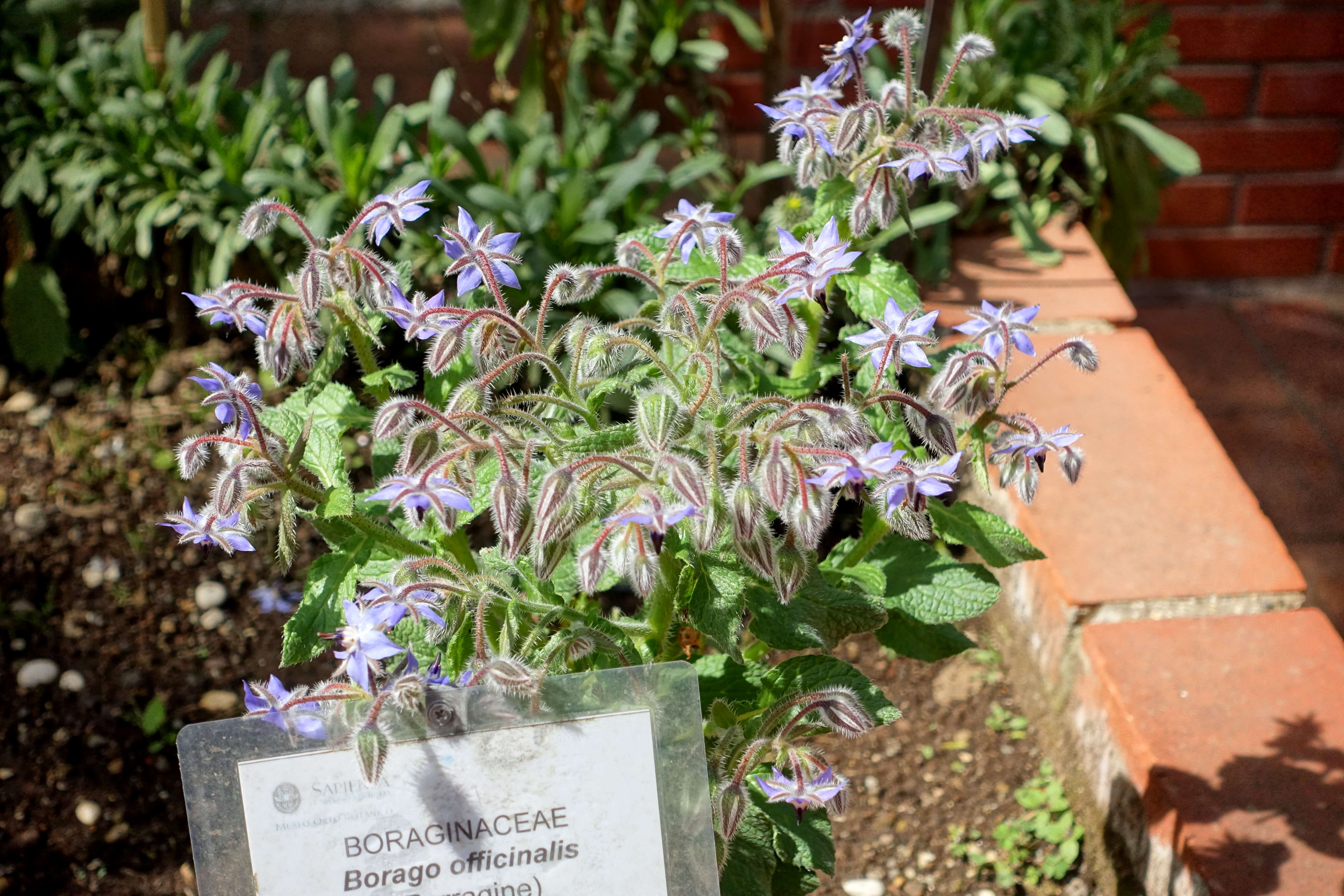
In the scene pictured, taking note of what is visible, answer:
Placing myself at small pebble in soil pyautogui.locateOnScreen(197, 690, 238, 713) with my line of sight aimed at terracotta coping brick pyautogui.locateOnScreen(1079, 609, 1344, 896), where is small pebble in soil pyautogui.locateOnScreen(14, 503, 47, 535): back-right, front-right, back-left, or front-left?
back-left

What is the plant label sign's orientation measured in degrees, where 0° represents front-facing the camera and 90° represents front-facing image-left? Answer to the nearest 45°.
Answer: approximately 0°

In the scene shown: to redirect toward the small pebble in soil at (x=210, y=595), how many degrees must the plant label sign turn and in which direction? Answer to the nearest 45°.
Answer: approximately 180°

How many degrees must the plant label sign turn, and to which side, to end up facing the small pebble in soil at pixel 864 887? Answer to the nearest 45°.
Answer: approximately 135° to its left

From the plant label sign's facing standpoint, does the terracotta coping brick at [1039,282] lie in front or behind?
behind

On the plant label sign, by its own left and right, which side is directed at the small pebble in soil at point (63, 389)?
back

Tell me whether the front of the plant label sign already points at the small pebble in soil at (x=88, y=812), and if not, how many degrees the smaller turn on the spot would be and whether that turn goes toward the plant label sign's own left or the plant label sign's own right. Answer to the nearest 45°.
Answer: approximately 135° to the plant label sign's own right

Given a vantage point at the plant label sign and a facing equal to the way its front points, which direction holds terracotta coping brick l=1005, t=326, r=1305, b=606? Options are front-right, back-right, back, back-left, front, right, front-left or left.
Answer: back-left

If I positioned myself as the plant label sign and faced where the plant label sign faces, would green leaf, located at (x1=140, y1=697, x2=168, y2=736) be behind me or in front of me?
behind
